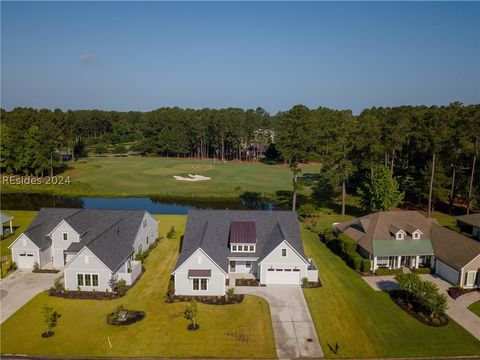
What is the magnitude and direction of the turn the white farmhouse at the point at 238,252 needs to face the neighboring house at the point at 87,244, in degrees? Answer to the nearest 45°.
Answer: approximately 90° to its right

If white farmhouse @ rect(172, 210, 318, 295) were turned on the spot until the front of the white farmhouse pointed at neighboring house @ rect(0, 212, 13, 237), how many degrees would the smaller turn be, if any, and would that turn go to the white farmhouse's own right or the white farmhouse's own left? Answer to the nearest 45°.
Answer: approximately 90° to the white farmhouse's own right

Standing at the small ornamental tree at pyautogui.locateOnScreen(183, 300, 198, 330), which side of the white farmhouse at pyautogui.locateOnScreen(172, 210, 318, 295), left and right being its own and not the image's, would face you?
front

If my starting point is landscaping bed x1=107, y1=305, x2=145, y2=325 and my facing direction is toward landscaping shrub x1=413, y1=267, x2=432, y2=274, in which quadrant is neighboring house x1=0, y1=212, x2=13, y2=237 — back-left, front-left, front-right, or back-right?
back-left

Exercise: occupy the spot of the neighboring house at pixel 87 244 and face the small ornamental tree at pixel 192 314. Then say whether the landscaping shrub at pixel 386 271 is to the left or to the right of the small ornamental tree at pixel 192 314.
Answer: left

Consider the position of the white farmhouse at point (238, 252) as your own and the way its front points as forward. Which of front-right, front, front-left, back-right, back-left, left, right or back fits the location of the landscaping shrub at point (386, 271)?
left

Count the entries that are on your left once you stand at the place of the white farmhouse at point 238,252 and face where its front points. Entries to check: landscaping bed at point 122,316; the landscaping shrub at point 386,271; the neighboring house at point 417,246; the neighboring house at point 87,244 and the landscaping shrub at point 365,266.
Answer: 3

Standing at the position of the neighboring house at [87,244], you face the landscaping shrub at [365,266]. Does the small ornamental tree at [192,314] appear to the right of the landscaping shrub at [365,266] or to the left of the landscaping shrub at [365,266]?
right

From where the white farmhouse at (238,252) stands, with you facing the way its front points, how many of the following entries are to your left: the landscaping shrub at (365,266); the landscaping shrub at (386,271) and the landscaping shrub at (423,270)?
3

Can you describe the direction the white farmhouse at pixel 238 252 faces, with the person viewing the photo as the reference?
facing the viewer

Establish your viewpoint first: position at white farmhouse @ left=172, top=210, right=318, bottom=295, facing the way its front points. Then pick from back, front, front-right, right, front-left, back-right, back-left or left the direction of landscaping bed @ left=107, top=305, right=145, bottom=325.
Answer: front-right

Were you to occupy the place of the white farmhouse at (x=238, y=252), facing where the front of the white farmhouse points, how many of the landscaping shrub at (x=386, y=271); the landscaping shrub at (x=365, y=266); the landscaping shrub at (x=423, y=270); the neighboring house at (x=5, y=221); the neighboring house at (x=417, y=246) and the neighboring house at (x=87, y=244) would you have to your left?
4

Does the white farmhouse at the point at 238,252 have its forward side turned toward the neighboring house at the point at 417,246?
no

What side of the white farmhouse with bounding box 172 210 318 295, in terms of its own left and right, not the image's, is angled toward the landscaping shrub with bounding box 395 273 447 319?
left

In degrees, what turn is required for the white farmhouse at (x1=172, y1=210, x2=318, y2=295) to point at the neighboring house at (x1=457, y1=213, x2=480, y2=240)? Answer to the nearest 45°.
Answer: approximately 90° to its left

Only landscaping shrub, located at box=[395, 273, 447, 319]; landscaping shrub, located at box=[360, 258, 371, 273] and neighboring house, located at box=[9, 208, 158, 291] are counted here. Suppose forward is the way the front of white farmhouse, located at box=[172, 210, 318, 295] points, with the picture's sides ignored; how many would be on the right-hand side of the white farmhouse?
1

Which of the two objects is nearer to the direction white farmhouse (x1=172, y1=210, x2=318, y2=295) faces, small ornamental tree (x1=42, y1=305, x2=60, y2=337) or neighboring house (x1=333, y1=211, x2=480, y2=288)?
the small ornamental tree

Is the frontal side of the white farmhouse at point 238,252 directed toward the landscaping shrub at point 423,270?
no
